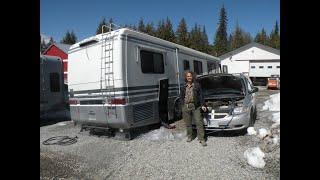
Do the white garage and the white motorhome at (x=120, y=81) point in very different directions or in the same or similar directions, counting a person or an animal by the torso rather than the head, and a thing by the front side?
very different directions

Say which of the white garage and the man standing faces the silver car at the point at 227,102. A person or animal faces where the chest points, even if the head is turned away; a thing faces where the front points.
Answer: the white garage

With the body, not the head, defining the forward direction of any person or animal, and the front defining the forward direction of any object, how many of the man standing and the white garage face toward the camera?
2

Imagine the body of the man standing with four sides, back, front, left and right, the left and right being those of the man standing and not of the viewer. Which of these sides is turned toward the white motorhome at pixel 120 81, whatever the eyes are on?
back

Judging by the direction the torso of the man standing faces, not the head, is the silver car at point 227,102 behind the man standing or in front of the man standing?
behind

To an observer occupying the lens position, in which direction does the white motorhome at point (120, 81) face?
facing away from the viewer and to the right of the viewer

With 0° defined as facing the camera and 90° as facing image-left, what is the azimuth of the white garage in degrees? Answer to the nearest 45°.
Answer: approximately 0°

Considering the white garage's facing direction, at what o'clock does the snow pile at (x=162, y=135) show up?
The snow pile is roughly at 12 o'clock from the white garage.

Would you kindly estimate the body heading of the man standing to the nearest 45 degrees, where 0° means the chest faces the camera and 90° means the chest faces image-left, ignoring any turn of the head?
approximately 0°

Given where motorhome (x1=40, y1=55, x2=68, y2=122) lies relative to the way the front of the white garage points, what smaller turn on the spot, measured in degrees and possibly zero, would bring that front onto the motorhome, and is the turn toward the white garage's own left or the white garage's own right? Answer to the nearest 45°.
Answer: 0° — it already faces it
